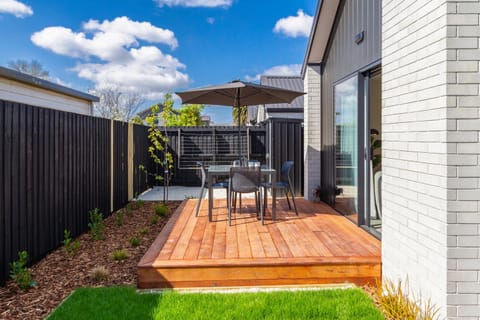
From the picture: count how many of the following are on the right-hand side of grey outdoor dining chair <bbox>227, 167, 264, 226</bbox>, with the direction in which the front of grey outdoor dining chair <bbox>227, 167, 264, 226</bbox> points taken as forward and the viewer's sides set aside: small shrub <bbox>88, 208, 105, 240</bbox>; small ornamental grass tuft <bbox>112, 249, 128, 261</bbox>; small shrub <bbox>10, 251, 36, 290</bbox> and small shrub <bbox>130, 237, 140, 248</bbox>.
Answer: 0

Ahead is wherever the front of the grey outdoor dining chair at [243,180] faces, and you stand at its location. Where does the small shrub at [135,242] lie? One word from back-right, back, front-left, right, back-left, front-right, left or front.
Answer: left

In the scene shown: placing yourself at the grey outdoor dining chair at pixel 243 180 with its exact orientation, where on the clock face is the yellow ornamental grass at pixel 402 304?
The yellow ornamental grass is roughly at 5 o'clock from the grey outdoor dining chair.

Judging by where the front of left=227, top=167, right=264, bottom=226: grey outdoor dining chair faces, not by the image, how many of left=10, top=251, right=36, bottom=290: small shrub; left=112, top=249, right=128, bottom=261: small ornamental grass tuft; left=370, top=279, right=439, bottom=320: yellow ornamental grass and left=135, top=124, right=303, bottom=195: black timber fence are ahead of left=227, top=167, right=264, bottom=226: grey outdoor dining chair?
1

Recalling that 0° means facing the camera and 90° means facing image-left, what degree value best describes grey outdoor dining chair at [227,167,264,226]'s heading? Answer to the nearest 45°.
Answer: approximately 180°

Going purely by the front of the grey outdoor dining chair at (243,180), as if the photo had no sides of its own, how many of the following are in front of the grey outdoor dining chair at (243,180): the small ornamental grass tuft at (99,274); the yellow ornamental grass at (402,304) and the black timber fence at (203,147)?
1

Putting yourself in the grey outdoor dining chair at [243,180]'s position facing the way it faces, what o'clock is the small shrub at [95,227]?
The small shrub is roughly at 9 o'clock from the grey outdoor dining chair.

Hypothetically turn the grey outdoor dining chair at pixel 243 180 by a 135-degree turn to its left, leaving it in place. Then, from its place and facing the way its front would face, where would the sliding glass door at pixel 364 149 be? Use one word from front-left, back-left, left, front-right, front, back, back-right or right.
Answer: back-left

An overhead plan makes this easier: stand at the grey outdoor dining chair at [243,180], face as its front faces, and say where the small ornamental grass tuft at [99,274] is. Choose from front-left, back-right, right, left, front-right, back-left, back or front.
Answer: back-left

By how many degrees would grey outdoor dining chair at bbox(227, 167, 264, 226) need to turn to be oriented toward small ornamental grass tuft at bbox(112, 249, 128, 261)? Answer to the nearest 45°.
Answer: approximately 135° to its left

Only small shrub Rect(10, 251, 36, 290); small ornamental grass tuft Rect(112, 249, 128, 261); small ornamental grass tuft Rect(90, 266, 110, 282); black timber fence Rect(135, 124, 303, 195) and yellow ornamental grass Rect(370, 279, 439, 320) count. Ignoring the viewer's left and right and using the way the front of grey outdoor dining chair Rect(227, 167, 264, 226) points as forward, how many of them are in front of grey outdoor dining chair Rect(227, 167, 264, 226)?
1

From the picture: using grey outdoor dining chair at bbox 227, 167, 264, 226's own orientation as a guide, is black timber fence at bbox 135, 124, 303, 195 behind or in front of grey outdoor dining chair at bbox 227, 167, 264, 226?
in front

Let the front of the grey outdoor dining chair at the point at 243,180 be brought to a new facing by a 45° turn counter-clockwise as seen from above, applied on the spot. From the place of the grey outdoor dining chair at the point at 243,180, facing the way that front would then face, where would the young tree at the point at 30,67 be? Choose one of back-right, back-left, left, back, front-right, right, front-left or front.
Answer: front

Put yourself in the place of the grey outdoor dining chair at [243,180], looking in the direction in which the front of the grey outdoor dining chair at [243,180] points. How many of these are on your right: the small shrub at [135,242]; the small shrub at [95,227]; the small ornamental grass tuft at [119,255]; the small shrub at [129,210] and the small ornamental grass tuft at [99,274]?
0

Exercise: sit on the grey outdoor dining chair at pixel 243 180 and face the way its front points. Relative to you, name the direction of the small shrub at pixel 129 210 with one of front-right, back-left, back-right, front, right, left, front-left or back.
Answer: front-left

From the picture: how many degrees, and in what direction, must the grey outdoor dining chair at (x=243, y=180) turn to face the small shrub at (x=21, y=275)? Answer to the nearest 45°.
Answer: approximately 135° to its left
